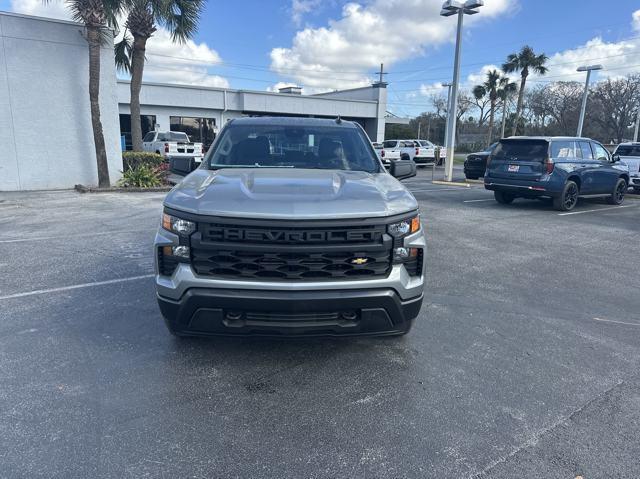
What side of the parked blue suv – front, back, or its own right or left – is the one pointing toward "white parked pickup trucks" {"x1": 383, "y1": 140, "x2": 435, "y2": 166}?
left

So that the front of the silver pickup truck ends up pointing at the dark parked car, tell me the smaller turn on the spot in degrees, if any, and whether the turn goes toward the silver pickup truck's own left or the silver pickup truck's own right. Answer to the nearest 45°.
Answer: approximately 135° to the silver pickup truck's own left

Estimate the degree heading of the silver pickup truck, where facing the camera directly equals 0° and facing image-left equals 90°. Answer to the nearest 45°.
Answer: approximately 0°

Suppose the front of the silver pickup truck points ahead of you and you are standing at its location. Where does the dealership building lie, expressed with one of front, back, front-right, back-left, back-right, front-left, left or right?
back-right

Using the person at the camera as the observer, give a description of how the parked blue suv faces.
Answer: facing away from the viewer and to the right of the viewer

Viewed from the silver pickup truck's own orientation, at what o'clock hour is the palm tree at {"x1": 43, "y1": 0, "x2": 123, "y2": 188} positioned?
The palm tree is roughly at 5 o'clock from the silver pickup truck.

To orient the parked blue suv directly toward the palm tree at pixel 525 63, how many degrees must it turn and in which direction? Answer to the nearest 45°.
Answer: approximately 45° to its left

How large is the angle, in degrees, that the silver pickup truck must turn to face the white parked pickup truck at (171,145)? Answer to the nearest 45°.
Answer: approximately 180°

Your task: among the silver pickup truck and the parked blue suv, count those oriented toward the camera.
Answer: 1
